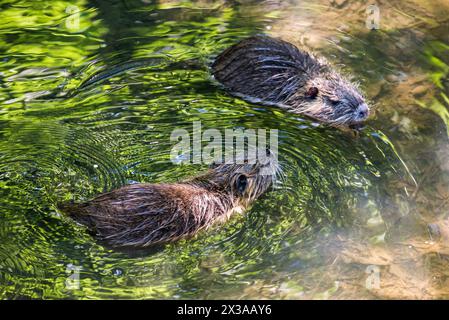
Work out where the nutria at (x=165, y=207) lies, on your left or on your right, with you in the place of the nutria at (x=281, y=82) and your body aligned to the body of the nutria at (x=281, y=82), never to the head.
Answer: on your right

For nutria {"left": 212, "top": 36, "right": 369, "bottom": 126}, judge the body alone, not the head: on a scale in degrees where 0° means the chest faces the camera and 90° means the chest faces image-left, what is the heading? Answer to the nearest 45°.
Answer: approximately 315°
